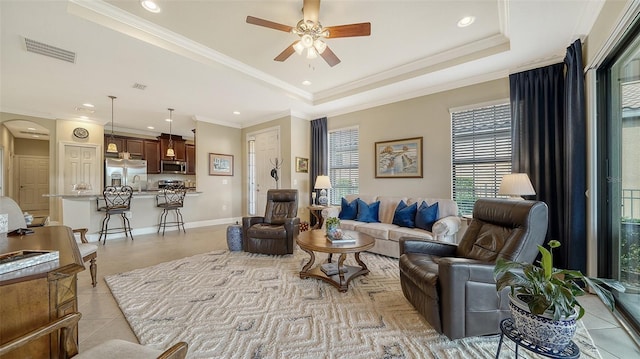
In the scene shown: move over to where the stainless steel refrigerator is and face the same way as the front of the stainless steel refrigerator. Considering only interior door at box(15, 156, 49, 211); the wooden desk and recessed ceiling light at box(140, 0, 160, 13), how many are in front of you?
2

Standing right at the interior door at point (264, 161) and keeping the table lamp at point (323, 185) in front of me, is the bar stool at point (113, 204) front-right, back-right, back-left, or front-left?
back-right

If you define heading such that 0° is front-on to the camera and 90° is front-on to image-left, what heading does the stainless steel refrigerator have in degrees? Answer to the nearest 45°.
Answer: approximately 0°

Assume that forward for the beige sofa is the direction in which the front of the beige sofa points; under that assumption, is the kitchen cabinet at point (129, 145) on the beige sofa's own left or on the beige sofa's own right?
on the beige sofa's own right

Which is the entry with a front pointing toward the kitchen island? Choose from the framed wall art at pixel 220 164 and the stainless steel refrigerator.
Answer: the stainless steel refrigerator

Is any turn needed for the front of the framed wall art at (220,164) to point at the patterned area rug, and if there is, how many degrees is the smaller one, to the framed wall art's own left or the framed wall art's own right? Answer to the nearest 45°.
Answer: approximately 45° to the framed wall art's own right

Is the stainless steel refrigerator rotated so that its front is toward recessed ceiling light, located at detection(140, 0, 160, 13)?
yes

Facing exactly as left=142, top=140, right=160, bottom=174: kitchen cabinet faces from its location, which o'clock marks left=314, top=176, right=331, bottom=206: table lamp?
The table lamp is roughly at 11 o'clock from the kitchen cabinet.

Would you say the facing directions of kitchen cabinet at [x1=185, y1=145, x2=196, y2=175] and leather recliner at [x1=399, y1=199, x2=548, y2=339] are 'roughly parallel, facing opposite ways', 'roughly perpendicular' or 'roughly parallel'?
roughly perpendicular

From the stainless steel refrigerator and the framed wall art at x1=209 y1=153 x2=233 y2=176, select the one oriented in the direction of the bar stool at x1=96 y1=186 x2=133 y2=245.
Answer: the stainless steel refrigerator
